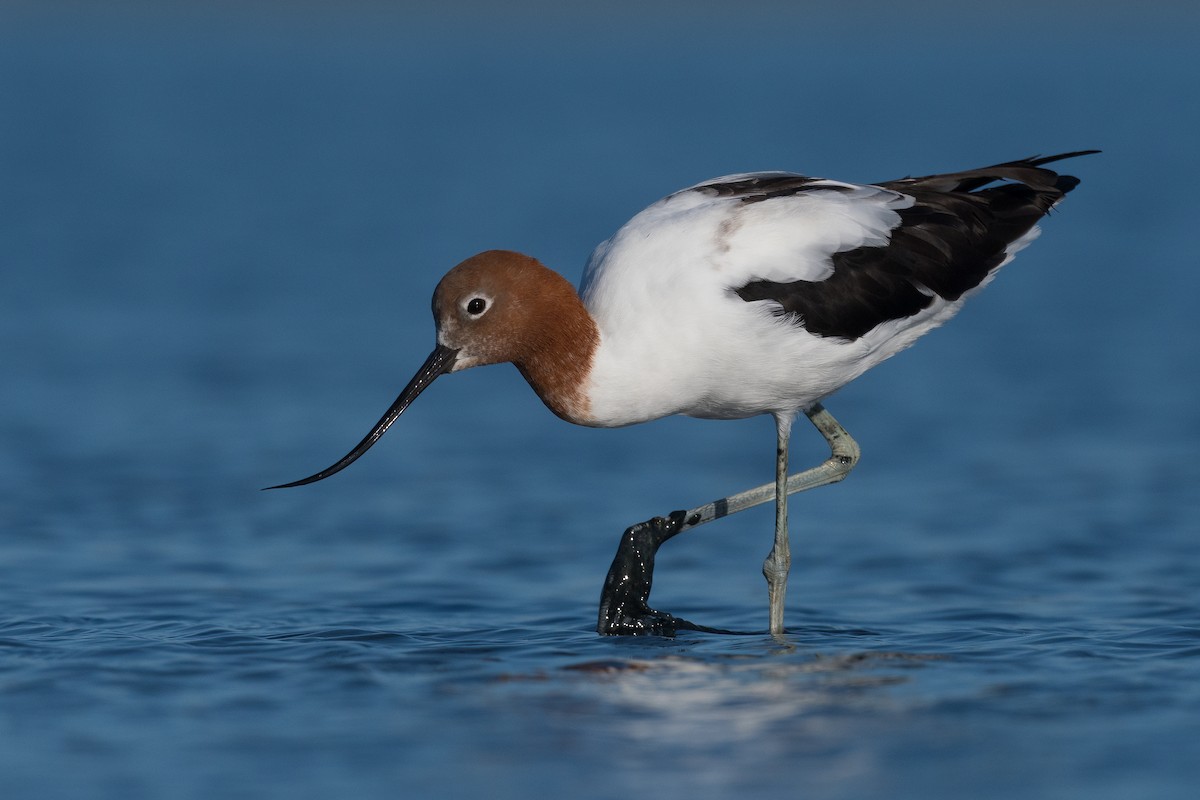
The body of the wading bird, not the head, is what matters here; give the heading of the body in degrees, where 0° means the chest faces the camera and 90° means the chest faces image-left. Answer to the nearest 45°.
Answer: approximately 90°
